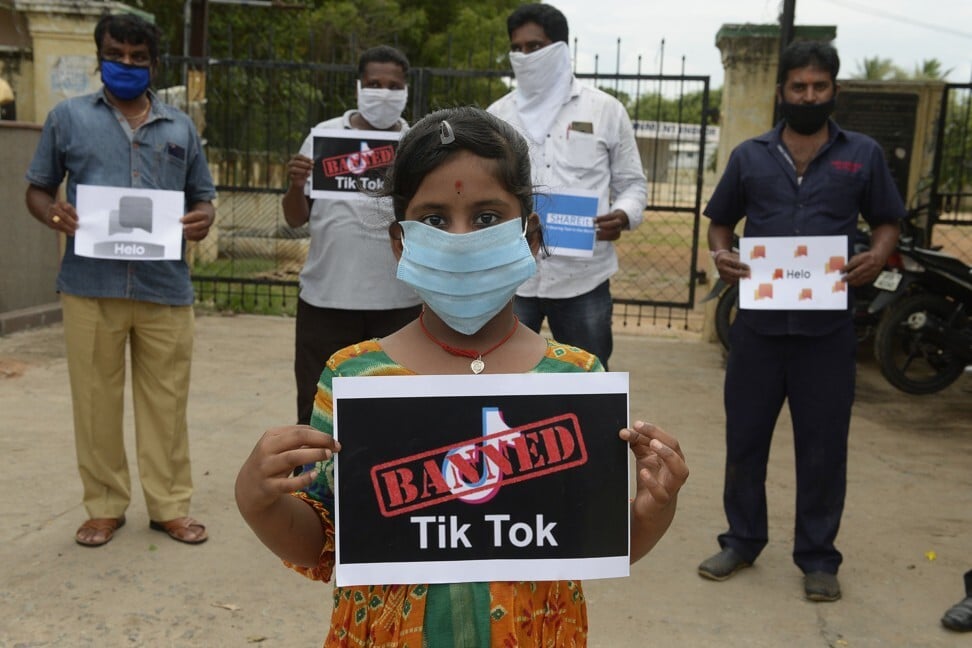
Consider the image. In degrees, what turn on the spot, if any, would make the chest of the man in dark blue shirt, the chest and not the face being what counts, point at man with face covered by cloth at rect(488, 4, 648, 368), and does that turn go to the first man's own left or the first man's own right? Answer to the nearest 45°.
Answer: approximately 90° to the first man's own right

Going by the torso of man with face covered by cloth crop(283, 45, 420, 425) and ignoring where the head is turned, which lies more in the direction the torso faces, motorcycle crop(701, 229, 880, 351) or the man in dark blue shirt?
the man in dark blue shirt

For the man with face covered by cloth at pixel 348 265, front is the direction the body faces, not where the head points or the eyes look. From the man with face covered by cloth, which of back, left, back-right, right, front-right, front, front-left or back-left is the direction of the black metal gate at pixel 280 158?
back

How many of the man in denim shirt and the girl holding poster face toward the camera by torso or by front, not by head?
2

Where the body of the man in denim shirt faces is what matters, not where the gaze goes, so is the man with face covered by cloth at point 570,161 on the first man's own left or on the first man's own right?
on the first man's own left

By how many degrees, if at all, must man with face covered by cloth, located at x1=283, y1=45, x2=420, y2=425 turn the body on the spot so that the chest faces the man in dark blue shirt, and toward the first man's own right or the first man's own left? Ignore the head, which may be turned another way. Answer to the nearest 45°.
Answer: approximately 90° to the first man's own left

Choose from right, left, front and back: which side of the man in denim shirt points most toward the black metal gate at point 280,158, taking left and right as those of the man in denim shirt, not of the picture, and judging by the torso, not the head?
back

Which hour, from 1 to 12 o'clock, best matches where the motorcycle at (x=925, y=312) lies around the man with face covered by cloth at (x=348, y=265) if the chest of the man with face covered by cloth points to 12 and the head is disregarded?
The motorcycle is roughly at 8 o'clock from the man with face covered by cloth.

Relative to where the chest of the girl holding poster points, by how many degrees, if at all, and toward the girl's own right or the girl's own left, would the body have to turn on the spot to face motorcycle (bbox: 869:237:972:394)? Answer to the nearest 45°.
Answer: approximately 135° to the girl's own left

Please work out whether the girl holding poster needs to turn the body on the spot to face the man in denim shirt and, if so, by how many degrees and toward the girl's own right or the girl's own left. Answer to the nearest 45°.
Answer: approximately 135° to the girl's own right
